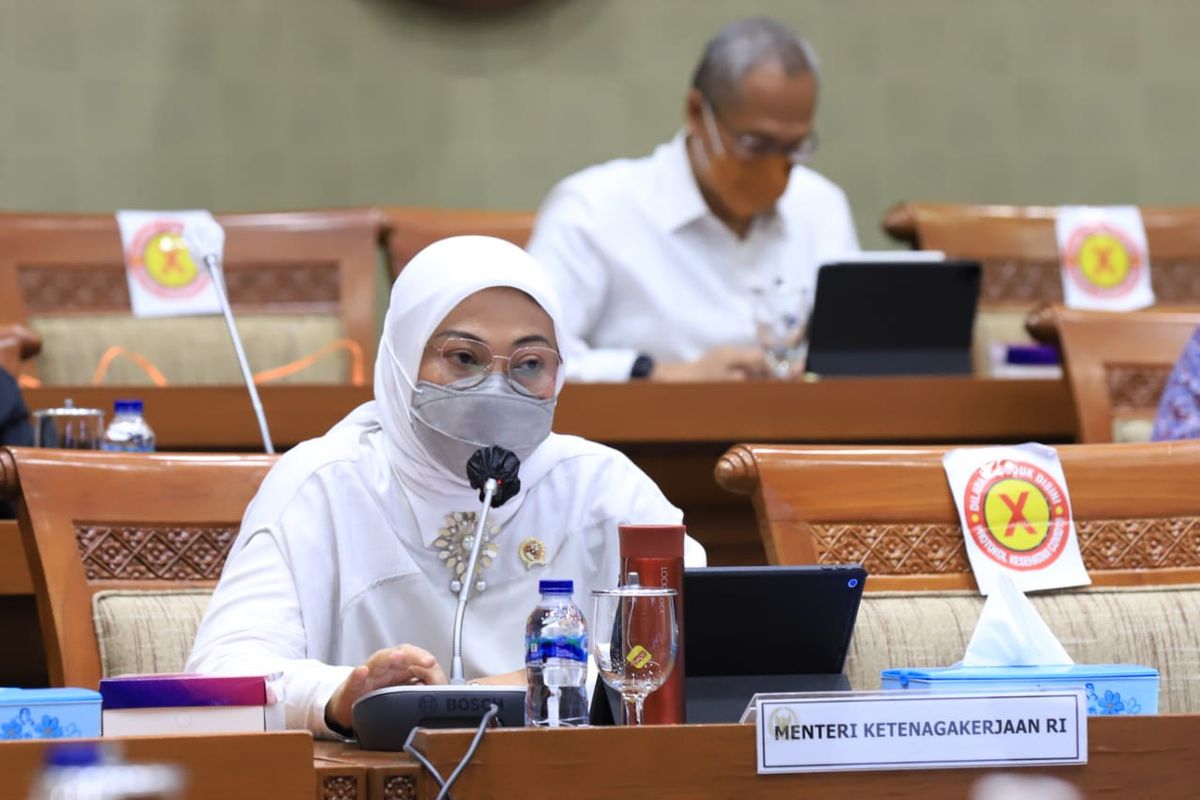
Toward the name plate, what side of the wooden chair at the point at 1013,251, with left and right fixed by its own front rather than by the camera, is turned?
front

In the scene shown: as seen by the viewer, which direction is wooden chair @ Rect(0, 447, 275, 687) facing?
toward the camera

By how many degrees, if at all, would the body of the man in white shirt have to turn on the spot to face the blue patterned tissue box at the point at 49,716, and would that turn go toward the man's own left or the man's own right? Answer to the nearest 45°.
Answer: approximately 45° to the man's own right

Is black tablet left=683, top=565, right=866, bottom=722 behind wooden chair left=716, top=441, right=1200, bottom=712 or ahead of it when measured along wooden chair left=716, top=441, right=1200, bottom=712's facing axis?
ahead

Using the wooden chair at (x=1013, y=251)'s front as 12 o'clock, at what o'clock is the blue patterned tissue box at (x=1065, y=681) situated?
The blue patterned tissue box is roughly at 12 o'clock from the wooden chair.

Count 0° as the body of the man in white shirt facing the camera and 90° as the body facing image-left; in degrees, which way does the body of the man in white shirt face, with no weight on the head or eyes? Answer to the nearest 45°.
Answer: approximately 315°

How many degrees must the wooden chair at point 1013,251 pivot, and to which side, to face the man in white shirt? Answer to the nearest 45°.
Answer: approximately 90° to its right

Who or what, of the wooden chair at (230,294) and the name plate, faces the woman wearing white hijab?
the wooden chair

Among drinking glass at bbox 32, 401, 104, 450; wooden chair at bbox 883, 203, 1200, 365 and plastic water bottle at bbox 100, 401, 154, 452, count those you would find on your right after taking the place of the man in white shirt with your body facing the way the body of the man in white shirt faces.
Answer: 2

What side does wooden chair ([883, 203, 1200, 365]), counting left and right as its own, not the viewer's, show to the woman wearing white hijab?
front

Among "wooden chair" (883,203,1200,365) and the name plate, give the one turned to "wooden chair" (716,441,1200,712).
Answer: "wooden chair" (883,203,1200,365)

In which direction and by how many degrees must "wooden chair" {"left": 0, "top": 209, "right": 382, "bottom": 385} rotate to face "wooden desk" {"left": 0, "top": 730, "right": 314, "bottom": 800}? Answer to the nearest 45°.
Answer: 0° — it already faces it

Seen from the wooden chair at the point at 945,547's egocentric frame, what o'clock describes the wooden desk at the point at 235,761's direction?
The wooden desk is roughly at 1 o'clock from the wooden chair.

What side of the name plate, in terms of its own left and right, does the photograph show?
front

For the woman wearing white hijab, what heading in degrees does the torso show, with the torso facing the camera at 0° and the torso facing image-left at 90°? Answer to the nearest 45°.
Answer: approximately 315°

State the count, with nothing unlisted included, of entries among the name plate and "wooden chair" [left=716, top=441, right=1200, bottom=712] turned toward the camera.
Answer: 2
